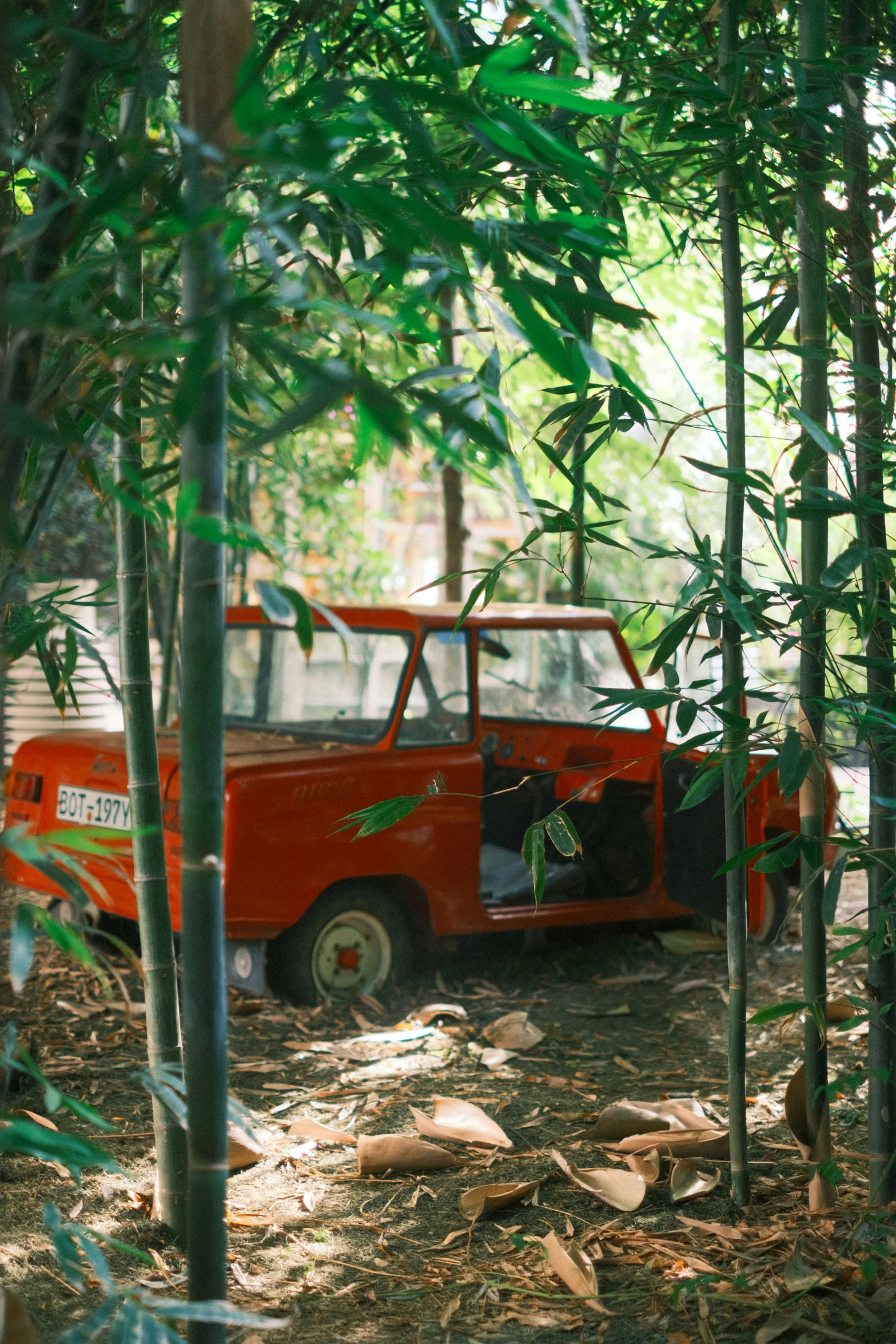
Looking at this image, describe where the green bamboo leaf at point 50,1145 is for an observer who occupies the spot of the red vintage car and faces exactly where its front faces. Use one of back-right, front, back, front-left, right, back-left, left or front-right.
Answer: back-right

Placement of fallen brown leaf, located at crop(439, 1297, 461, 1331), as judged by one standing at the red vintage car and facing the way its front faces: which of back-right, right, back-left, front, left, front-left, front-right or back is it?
back-right

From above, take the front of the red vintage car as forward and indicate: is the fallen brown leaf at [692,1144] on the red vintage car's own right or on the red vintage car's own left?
on the red vintage car's own right

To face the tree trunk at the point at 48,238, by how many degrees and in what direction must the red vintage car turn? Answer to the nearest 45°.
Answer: approximately 135° to its right

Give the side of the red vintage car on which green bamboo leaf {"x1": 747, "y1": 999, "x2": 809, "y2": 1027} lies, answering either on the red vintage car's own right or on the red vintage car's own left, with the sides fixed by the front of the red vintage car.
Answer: on the red vintage car's own right

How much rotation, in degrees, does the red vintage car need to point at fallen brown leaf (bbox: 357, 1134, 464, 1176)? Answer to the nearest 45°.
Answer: approximately 135° to its right

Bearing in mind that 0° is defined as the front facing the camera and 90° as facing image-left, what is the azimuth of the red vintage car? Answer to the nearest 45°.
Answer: approximately 225°

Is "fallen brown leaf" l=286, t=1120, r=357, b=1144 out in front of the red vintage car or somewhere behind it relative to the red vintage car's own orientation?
behind

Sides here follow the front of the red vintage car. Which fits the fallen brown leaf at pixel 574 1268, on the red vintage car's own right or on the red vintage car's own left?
on the red vintage car's own right

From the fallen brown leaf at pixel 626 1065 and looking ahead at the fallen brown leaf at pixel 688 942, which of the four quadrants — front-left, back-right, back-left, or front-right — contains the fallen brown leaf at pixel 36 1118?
back-left
